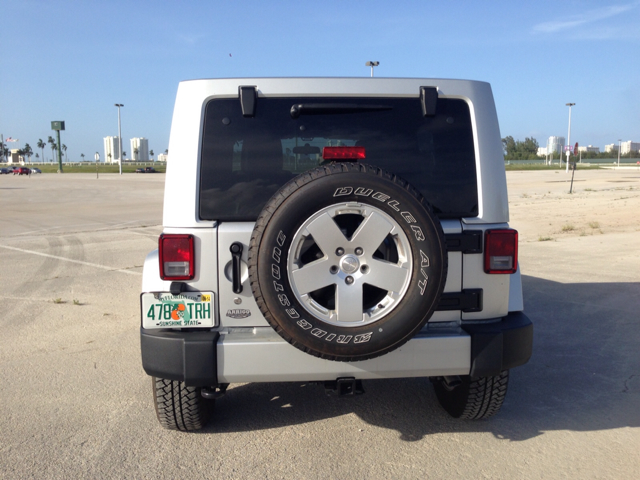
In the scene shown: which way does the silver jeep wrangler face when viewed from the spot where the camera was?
facing away from the viewer
